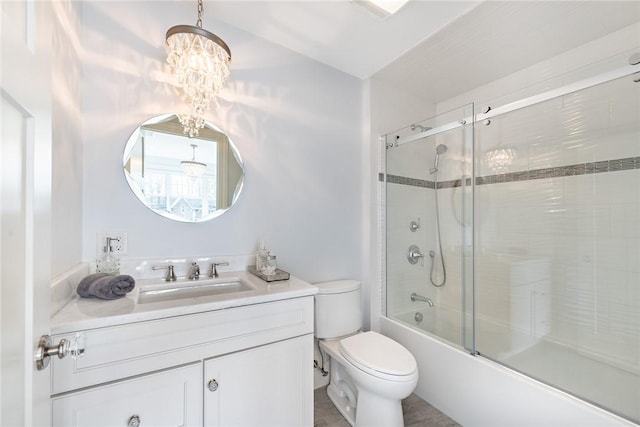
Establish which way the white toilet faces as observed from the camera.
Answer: facing the viewer and to the right of the viewer

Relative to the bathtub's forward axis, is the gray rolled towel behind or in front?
in front

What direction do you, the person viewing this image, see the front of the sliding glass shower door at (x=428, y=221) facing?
facing the viewer and to the left of the viewer

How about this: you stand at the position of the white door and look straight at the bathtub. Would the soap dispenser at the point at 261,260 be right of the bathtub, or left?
left

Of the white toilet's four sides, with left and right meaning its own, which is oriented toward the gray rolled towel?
right

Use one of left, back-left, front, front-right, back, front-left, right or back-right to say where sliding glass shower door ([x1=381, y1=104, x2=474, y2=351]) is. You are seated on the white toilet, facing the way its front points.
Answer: left

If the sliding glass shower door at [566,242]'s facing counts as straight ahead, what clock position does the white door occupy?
The white door is roughly at 11 o'clock from the sliding glass shower door.

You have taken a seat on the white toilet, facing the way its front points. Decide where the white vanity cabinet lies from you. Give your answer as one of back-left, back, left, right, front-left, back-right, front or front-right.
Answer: right

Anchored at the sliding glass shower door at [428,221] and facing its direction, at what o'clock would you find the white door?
The white door is roughly at 11 o'clock from the sliding glass shower door.

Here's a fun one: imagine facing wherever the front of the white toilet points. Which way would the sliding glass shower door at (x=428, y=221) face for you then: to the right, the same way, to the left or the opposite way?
to the right

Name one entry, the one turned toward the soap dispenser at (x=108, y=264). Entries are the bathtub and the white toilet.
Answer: the bathtub

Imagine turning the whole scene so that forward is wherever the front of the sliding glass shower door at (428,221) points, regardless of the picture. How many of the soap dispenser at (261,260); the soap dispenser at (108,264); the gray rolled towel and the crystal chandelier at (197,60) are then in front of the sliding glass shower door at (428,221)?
4

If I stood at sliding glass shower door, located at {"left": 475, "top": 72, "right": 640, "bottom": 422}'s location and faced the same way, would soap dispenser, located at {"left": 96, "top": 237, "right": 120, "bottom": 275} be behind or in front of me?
in front
